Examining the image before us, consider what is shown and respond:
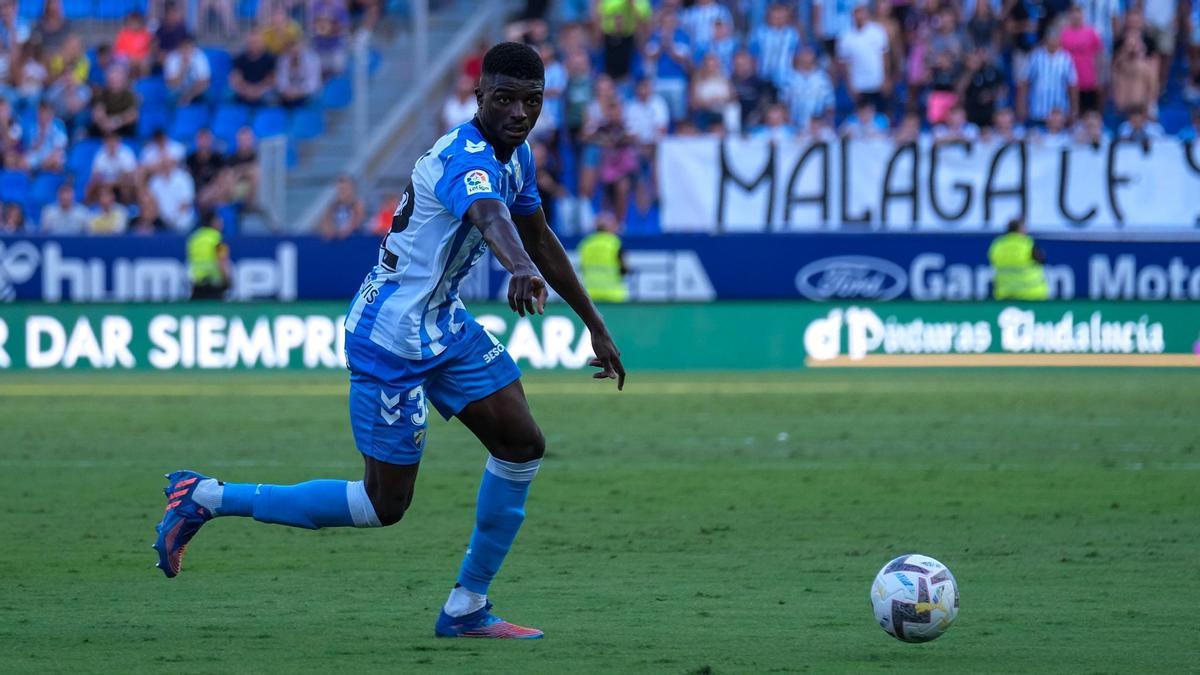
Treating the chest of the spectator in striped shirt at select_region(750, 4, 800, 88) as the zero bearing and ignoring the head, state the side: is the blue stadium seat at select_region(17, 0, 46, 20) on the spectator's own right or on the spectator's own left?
on the spectator's own right

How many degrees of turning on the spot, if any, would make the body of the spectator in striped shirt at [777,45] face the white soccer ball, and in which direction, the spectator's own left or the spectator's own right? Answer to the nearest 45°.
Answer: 0° — they already face it

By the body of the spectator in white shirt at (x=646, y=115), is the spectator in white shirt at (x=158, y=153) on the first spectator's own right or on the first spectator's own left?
on the first spectator's own right

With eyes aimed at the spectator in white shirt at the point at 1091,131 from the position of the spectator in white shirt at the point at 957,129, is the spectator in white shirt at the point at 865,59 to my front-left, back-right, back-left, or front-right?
back-left

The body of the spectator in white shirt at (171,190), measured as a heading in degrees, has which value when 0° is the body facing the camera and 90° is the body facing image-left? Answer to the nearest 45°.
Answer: approximately 0°

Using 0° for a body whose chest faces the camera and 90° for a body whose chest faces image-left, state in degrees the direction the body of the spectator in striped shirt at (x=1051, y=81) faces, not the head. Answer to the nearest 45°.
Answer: approximately 0°

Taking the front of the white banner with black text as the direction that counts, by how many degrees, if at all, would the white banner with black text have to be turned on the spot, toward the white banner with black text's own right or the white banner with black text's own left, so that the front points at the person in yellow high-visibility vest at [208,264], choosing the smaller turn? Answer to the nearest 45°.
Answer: approximately 90° to the white banner with black text's own right
